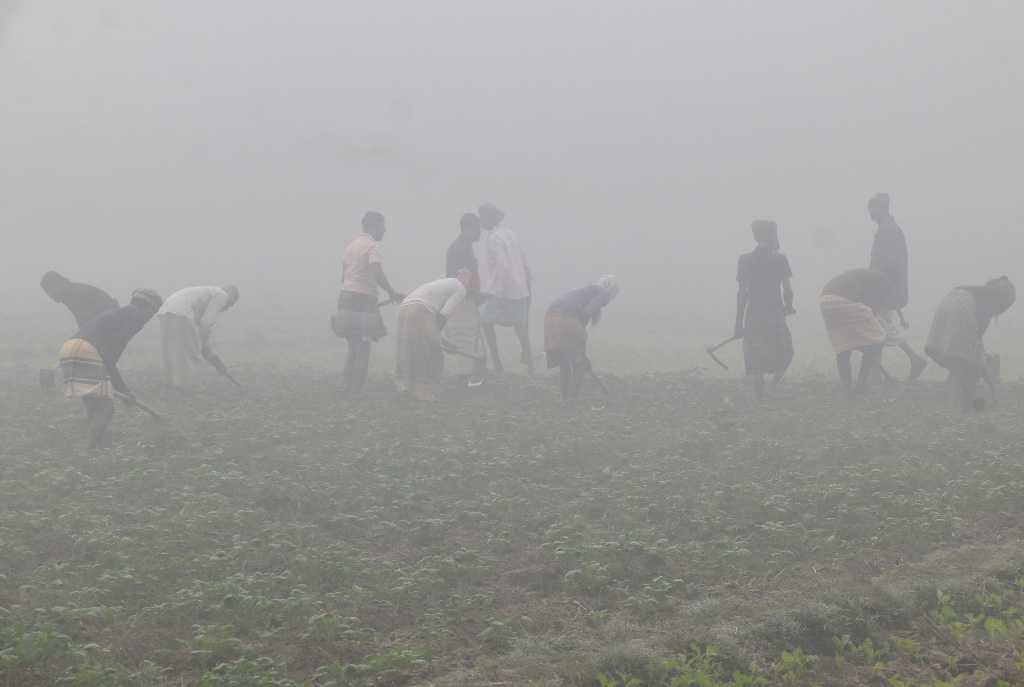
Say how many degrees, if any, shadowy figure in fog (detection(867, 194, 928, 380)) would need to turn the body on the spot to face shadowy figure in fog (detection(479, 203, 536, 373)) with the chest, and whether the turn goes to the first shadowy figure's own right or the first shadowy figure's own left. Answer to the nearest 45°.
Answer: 0° — they already face them

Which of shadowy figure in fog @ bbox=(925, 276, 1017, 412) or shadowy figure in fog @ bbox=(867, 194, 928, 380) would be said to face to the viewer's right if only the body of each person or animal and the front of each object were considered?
shadowy figure in fog @ bbox=(925, 276, 1017, 412)

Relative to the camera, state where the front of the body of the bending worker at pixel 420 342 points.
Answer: to the viewer's right

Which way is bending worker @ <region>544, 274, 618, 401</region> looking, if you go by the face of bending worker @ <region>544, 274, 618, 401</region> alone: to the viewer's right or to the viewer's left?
to the viewer's right

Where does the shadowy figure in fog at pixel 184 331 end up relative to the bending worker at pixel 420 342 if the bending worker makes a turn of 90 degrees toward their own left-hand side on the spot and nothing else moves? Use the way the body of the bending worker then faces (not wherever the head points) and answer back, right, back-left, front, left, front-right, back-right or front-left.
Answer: left

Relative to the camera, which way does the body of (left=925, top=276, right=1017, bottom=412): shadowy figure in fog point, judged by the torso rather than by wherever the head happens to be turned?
to the viewer's right

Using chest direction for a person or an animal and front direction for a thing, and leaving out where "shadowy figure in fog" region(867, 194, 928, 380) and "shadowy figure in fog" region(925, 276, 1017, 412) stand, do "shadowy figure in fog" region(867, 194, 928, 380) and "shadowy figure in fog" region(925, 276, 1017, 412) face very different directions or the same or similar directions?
very different directions

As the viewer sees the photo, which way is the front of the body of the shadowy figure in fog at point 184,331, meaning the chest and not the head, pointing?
to the viewer's right

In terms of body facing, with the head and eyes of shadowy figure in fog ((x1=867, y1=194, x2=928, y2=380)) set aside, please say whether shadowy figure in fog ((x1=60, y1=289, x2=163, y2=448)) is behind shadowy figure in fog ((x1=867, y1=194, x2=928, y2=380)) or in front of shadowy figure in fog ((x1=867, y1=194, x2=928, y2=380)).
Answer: in front

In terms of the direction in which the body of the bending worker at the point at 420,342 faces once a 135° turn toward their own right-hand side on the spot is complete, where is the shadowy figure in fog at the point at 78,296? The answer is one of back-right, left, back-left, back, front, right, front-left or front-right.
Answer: front-right

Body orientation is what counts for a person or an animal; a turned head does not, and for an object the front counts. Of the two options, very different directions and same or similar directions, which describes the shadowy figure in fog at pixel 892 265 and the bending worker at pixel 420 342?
very different directions

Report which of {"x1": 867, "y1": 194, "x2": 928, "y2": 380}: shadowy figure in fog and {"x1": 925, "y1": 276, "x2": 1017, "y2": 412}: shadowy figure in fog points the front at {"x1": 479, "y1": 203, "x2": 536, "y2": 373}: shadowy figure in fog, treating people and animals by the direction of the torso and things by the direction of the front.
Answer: {"x1": 867, "y1": 194, "x2": 928, "y2": 380}: shadowy figure in fog

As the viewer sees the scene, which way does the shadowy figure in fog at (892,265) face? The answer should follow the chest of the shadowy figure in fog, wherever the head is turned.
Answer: to the viewer's left
